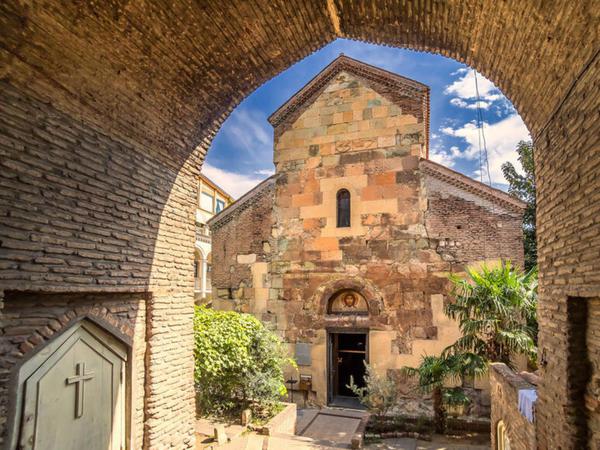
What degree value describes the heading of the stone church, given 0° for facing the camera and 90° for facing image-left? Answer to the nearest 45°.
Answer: approximately 0°

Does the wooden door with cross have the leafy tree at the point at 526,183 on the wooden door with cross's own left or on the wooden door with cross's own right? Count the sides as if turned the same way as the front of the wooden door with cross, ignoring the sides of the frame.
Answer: on the wooden door with cross's own left

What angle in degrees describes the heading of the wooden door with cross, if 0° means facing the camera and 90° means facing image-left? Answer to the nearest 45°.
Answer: approximately 315°
